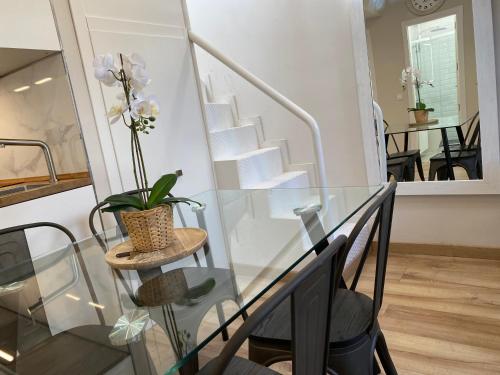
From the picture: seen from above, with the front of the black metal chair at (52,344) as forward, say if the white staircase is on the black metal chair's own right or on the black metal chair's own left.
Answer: on the black metal chair's own left

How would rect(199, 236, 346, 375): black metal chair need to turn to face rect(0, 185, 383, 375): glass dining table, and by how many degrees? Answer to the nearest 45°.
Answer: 0° — it already faces it

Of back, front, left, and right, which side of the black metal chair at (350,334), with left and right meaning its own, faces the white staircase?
right

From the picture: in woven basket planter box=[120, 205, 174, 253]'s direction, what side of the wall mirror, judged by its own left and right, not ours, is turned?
front

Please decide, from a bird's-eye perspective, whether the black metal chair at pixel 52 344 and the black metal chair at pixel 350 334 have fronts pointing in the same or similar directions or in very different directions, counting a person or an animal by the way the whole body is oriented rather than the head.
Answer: very different directions

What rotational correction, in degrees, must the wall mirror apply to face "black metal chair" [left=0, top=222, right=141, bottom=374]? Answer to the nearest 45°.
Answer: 0° — it already faces it

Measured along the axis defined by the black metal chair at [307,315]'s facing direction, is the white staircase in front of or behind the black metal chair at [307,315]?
in front

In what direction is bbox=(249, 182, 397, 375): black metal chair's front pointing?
to the viewer's left

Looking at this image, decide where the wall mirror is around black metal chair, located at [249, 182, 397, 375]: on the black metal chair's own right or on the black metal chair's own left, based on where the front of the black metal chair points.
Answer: on the black metal chair's own right

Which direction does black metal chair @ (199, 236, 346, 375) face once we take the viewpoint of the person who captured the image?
facing away from the viewer and to the left of the viewer

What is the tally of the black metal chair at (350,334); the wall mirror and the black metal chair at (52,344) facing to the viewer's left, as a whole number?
1

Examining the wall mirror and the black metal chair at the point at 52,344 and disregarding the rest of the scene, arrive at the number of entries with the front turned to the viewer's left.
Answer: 0
